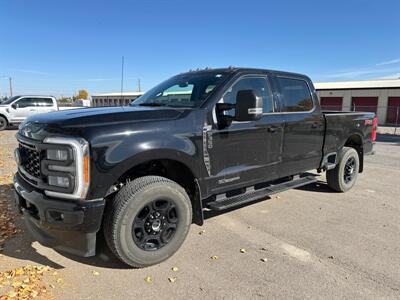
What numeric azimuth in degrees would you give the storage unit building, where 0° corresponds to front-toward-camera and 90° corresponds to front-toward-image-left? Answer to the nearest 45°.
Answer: approximately 0°

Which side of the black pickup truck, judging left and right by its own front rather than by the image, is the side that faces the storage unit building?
back

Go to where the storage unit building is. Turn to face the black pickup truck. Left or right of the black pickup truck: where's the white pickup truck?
right

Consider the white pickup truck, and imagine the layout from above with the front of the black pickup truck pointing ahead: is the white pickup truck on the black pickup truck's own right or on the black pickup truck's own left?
on the black pickup truck's own right

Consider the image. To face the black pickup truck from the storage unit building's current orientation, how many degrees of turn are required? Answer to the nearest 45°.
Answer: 0° — it already faces it
